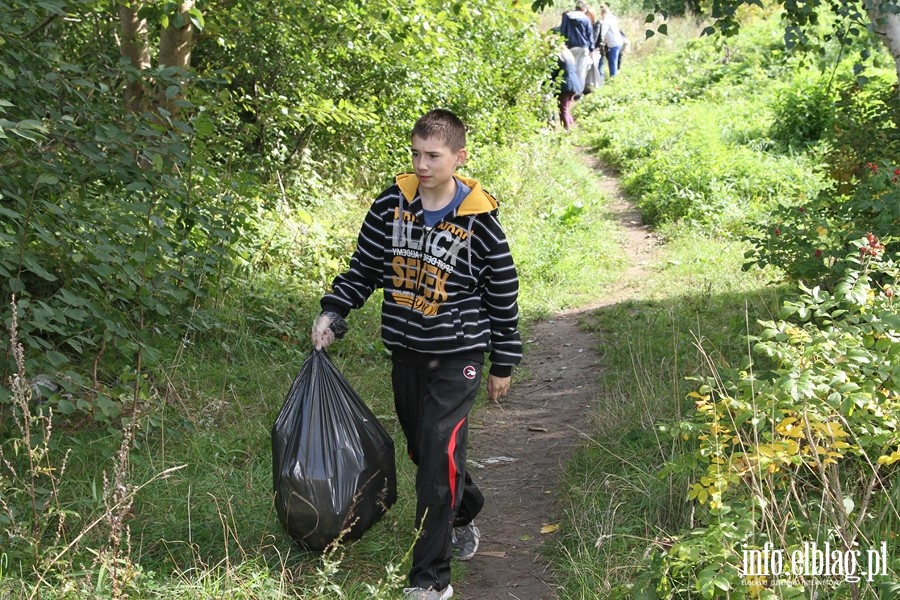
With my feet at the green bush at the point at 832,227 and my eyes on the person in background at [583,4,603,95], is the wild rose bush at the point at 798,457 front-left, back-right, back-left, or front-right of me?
back-left

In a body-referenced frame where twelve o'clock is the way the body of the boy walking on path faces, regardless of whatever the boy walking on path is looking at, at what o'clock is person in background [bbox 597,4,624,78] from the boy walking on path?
The person in background is roughly at 5 o'clock from the boy walking on path.

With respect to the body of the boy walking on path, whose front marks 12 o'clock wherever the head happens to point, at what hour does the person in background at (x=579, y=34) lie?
The person in background is roughly at 5 o'clock from the boy walking on path.

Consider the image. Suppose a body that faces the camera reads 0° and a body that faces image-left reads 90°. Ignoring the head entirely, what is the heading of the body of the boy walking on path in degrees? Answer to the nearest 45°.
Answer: approximately 45°

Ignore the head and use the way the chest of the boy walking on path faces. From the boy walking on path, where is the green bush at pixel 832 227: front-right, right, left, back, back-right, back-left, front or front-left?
back

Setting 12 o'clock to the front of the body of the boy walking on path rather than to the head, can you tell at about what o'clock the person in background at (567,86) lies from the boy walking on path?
The person in background is roughly at 5 o'clock from the boy walking on path.

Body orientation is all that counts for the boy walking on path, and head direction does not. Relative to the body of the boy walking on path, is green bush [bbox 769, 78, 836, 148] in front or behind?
behind

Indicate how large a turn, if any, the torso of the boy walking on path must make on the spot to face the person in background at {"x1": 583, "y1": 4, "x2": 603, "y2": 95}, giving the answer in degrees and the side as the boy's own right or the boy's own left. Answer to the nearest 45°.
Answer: approximately 135° to the boy's own right

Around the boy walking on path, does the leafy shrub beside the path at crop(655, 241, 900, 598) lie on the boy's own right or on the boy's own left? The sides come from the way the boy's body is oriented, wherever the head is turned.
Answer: on the boy's own left
